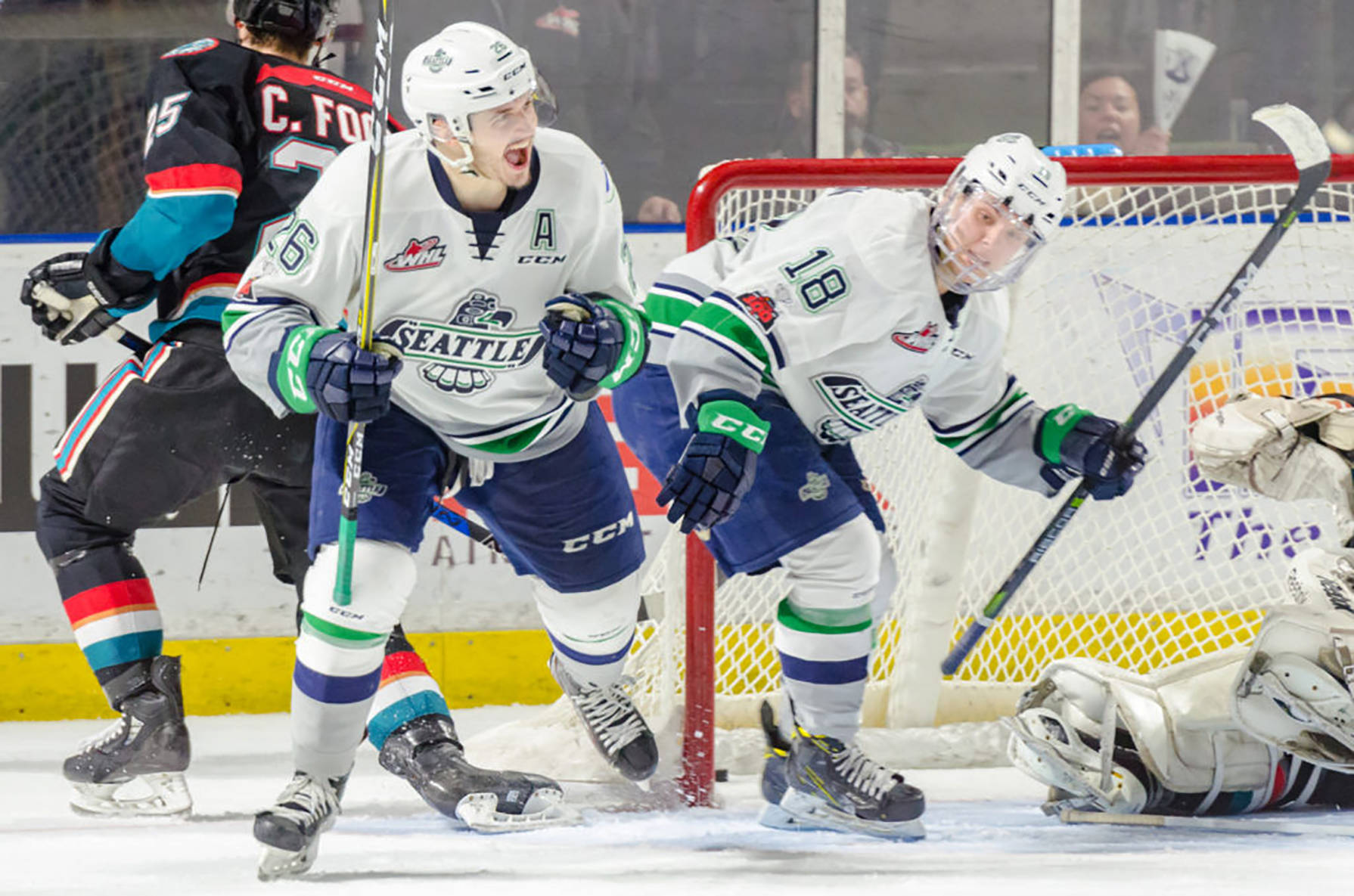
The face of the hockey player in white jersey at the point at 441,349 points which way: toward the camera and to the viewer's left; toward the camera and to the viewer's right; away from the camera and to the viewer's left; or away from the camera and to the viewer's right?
toward the camera and to the viewer's right

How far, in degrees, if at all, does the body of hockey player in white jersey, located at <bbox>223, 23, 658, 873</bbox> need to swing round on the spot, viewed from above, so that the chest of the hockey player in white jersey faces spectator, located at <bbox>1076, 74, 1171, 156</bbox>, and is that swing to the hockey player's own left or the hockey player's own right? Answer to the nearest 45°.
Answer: approximately 135° to the hockey player's own left

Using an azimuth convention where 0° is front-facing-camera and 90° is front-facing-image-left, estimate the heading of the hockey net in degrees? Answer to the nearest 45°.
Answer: approximately 0°

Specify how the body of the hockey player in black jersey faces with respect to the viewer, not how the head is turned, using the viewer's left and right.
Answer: facing away from the viewer and to the left of the viewer

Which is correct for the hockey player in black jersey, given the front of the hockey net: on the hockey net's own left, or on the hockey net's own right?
on the hockey net's own right

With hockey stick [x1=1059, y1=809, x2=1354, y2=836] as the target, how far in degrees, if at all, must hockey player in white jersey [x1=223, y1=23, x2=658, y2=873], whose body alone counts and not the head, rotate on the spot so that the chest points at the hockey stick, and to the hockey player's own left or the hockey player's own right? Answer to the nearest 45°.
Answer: approximately 90° to the hockey player's own left

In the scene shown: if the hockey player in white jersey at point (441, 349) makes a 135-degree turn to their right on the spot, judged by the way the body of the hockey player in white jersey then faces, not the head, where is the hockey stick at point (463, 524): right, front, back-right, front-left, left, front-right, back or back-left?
front-right
